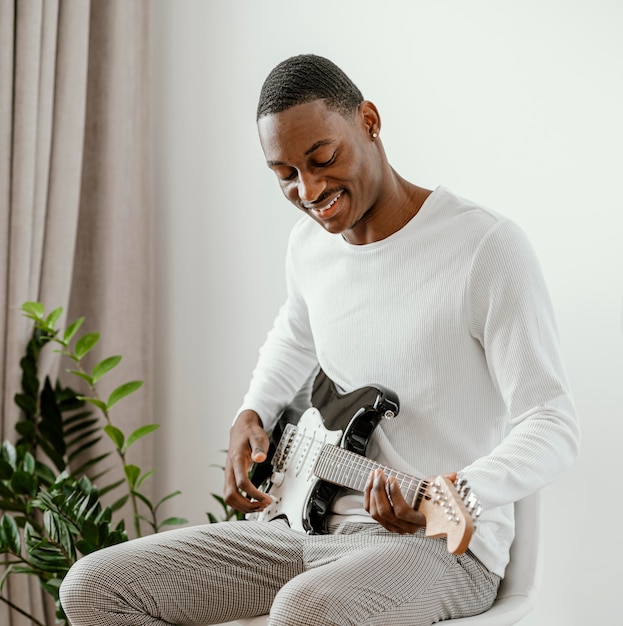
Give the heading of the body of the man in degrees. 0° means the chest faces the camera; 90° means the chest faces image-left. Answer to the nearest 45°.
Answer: approximately 45°

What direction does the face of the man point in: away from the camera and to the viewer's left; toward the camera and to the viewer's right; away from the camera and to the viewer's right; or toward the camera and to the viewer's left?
toward the camera and to the viewer's left

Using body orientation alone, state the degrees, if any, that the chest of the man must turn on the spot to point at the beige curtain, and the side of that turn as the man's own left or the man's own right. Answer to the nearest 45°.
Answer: approximately 90° to the man's own right

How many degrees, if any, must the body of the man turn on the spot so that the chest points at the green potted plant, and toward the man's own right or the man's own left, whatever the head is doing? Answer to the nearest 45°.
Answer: approximately 90° to the man's own right
